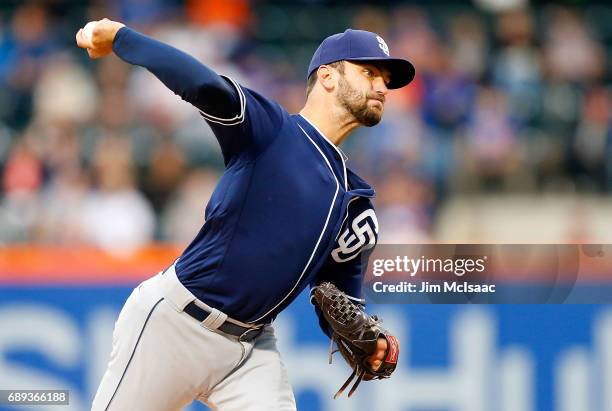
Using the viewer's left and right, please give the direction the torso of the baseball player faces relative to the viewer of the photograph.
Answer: facing the viewer and to the right of the viewer
